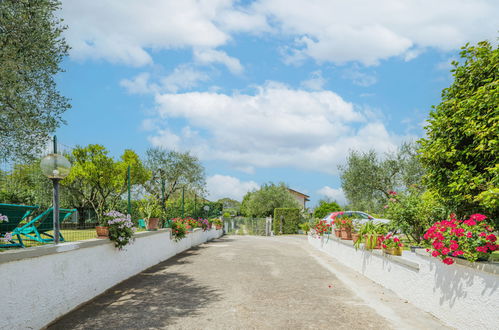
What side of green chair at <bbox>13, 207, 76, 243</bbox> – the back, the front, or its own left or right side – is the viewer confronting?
left

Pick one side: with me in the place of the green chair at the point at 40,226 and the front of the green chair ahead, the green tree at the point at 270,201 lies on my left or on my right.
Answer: on my right

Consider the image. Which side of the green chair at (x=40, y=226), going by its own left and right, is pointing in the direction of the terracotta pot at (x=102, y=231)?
back

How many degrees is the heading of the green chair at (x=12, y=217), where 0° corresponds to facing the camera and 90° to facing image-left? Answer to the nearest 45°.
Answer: approximately 90°

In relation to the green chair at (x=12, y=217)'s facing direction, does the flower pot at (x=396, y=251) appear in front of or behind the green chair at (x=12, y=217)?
behind

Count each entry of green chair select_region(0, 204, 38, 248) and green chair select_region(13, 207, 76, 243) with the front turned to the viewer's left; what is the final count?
2

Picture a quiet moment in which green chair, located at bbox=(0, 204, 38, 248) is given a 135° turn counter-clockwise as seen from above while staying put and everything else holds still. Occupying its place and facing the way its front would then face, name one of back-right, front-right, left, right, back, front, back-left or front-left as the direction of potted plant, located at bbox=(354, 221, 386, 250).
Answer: front-left

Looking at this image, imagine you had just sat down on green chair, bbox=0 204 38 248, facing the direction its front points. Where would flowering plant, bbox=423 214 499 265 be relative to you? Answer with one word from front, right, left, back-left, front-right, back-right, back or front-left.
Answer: back-left

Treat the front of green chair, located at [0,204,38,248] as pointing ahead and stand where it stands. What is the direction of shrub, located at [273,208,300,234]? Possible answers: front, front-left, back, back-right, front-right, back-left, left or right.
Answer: back-right
